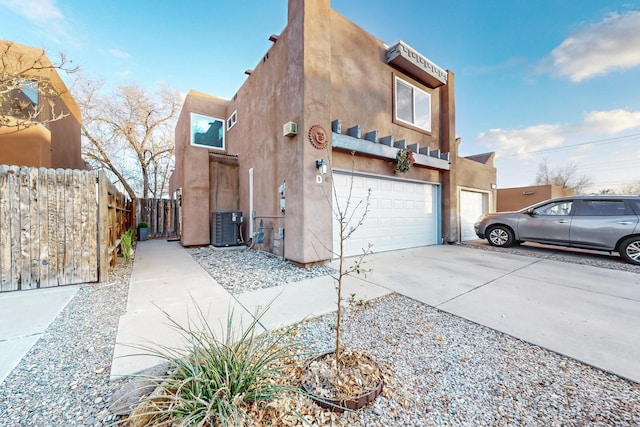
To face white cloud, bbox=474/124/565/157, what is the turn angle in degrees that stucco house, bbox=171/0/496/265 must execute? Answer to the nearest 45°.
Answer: approximately 90° to its left

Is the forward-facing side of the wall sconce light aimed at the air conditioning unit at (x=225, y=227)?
no

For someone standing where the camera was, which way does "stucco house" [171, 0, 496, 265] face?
facing the viewer and to the right of the viewer

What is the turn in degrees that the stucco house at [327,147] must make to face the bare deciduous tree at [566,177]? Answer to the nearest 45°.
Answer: approximately 90° to its left

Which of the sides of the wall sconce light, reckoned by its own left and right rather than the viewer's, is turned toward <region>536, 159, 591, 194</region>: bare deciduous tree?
left

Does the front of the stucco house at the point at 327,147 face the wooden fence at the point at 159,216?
no

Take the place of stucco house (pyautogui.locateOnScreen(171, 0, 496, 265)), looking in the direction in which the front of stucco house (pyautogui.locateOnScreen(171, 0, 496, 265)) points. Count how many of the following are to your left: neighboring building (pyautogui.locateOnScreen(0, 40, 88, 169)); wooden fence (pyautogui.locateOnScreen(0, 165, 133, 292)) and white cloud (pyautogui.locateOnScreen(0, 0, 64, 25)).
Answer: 0

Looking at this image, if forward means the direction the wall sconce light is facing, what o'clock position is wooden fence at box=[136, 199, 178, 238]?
The wooden fence is roughly at 6 o'clock from the wall sconce light.

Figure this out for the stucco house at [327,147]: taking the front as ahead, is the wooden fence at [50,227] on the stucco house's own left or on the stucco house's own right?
on the stucco house's own right

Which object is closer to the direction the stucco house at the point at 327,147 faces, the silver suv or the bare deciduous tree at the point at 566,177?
the silver suv

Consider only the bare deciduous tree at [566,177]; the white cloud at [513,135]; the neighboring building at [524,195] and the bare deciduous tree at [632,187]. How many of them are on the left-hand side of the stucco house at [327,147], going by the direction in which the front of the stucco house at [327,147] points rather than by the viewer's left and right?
4

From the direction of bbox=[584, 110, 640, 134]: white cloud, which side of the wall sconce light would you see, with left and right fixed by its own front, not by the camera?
left
